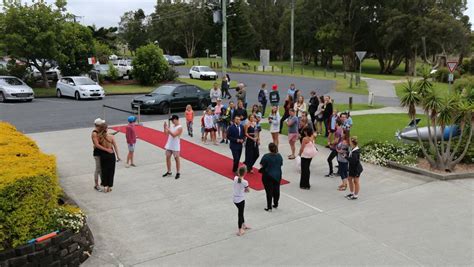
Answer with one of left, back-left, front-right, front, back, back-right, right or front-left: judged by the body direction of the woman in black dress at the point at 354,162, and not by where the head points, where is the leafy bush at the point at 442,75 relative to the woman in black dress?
right

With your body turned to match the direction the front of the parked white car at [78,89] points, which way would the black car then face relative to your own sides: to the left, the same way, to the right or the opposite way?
to the right

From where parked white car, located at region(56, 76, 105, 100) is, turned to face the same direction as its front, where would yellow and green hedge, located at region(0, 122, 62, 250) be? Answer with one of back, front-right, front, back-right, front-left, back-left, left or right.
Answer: front-right

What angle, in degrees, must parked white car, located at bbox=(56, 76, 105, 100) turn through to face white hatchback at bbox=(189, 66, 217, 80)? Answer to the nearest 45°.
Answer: approximately 90° to its left

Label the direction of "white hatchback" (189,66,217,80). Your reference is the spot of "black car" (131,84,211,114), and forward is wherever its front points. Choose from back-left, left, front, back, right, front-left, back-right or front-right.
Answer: back-right

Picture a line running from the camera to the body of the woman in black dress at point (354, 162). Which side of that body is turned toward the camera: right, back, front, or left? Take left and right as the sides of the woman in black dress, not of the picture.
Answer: left

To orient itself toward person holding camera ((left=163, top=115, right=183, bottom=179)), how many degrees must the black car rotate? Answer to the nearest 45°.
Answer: approximately 45° to its left

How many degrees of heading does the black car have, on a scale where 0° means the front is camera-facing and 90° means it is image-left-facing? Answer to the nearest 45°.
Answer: approximately 45°

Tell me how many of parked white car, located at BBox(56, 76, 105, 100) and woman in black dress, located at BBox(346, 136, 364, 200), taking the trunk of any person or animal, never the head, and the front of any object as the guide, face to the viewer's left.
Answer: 1

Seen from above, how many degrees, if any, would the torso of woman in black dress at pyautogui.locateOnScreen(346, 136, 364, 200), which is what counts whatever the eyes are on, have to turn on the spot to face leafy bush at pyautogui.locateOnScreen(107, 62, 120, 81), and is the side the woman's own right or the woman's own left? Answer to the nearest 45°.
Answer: approximately 45° to the woman's own right

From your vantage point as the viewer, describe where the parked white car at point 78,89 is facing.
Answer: facing the viewer and to the right of the viewer

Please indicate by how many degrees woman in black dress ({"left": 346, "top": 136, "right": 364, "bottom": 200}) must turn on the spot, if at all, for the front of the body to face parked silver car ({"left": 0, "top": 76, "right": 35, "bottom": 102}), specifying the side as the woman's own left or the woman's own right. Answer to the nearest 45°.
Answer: approximately 45° to the woman's own right

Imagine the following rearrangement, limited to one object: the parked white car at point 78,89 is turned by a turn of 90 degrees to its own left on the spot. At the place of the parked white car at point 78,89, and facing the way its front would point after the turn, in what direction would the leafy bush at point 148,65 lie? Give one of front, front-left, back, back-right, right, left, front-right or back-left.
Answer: front

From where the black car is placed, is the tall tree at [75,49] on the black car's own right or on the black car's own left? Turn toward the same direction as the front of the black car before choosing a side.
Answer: on the black car's own right
